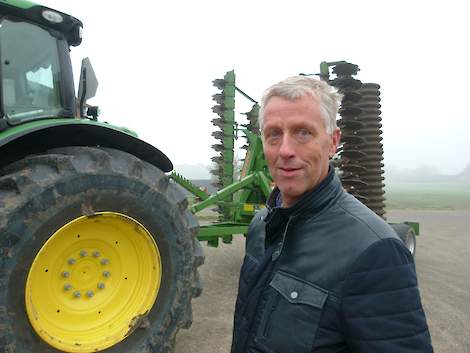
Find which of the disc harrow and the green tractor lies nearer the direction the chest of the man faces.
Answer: the green tractor

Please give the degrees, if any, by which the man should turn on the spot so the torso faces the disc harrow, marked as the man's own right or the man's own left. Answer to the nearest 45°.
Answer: approximately 135° to the man's own right

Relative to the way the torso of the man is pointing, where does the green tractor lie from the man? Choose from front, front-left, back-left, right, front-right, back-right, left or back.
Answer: right

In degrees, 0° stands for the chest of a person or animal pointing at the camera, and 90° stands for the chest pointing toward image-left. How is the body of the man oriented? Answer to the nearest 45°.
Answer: approximately 45°
